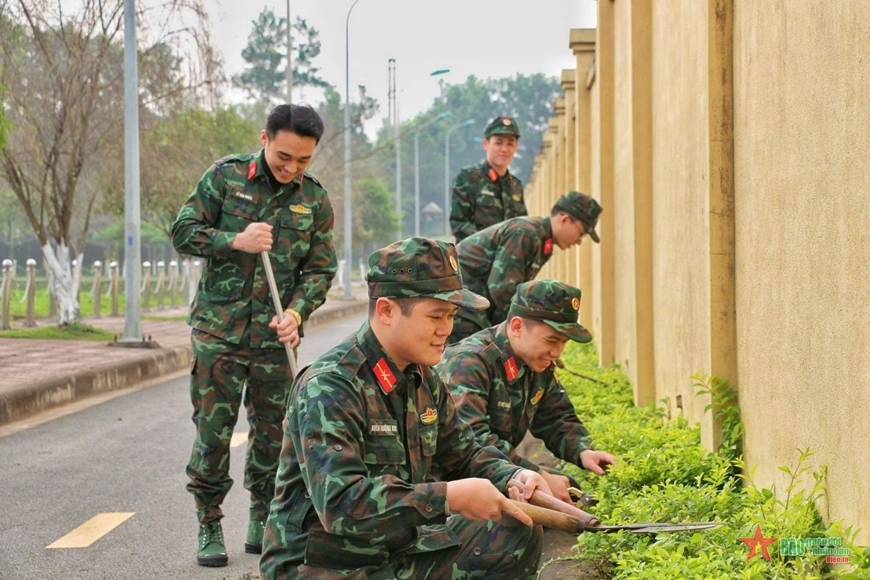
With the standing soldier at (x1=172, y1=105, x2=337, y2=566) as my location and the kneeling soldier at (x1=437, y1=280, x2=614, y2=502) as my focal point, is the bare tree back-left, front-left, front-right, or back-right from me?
back-left

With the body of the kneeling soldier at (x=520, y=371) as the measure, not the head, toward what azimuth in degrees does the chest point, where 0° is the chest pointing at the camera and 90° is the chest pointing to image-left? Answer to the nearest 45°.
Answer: approximately 315°

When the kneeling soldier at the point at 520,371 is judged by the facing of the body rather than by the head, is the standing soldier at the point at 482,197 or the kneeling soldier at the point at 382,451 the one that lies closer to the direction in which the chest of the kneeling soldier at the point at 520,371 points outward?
the kneeling soldier

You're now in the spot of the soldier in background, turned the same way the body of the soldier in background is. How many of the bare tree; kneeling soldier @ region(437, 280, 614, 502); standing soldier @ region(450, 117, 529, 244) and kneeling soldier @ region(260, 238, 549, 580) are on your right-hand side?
2

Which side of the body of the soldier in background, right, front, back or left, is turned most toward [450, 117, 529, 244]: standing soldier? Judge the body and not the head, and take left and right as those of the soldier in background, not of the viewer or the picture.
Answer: left

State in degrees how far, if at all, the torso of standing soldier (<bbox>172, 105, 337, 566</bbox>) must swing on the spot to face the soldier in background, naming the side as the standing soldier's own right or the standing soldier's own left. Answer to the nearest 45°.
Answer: approximately 135° to the standing soldier's own left

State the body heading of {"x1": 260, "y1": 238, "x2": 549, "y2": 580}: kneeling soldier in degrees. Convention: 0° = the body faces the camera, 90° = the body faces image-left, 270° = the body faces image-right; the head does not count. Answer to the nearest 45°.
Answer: approximately 315°

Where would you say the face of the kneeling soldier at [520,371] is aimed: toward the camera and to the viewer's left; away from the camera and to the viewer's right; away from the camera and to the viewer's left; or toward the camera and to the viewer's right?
toward the camera and to the viewer's right

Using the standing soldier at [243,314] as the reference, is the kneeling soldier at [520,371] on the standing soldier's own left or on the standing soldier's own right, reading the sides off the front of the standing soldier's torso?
on the standing soldier's own left
